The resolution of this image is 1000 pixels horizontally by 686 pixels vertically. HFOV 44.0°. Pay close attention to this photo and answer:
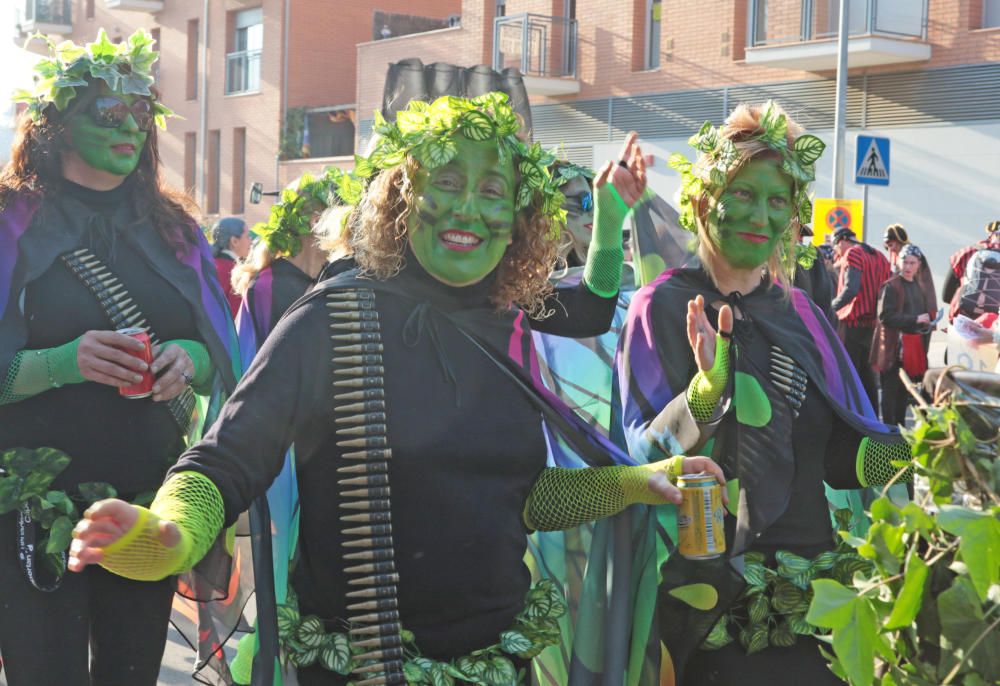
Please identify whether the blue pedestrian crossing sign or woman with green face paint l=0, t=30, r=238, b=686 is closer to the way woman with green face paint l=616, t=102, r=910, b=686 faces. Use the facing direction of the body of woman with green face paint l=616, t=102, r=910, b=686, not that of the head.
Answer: the woman with green face paint

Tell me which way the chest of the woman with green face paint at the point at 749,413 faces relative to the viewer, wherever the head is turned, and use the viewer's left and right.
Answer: facing the viewer

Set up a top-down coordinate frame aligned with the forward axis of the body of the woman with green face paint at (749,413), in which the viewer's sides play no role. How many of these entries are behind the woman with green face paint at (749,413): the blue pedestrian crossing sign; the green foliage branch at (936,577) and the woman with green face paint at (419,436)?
1

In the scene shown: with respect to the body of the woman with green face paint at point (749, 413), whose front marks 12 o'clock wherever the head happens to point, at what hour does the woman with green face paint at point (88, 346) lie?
the woman with green face paint at point (88, 346) is roughly at 3 o'clock from the woman with green face paint at point (749, 413).

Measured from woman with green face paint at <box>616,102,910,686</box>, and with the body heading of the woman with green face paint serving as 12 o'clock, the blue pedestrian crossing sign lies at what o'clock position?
The blue pedestrian crossing sign is roughly at 6 o'clock from the woman with green face paint.

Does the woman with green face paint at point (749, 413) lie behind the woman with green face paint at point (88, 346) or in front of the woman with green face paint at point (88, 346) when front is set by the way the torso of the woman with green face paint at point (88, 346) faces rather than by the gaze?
in front

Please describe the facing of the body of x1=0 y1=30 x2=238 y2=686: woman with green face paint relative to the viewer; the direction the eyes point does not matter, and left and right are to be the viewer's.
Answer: facing the viewer and to the right of the viewer

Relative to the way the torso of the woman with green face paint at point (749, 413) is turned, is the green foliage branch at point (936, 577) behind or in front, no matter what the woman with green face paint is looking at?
in front

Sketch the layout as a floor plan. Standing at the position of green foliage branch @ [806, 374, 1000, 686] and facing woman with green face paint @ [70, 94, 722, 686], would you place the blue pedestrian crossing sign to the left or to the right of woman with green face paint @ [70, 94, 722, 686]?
right

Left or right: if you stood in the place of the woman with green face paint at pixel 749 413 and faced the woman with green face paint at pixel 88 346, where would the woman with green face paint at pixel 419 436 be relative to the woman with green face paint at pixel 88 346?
left

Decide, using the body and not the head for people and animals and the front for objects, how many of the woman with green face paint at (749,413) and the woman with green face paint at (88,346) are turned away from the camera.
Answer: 0
